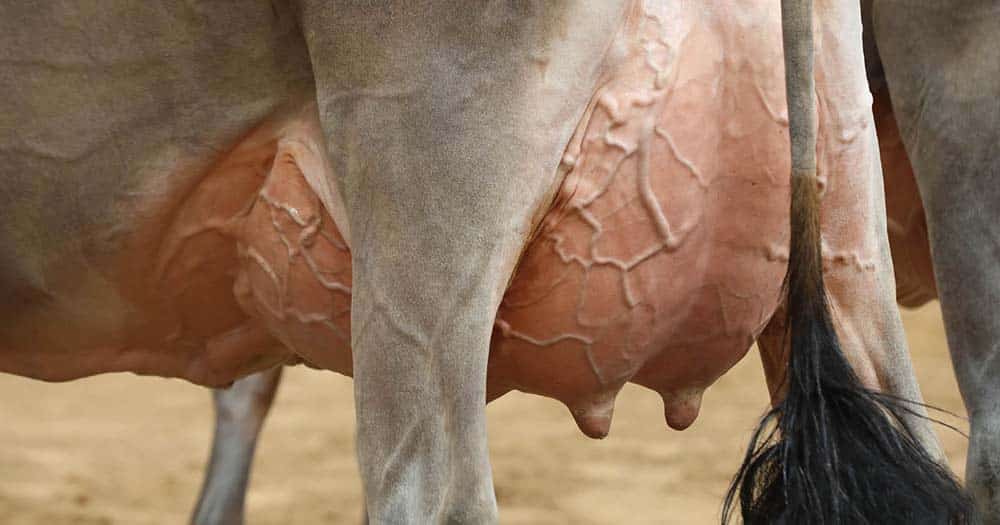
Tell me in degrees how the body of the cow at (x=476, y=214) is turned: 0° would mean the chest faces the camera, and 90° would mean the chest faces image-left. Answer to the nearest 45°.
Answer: approximately 135°

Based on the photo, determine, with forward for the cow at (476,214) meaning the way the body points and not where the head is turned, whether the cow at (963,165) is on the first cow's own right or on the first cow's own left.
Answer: on the first cow's own right
